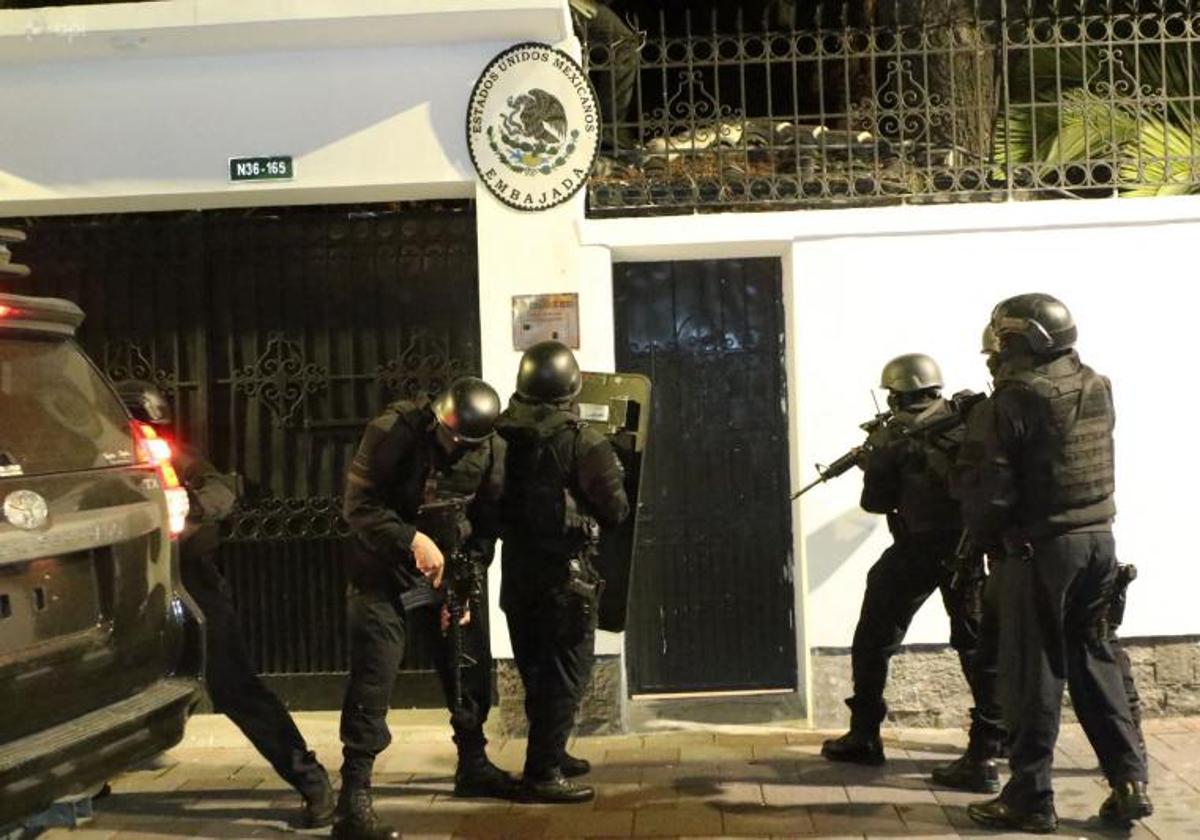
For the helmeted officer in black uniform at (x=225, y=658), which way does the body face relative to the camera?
to the viewer's left

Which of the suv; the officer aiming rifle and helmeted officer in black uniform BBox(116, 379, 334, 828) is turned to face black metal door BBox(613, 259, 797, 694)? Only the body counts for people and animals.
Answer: the officer aiming rifle

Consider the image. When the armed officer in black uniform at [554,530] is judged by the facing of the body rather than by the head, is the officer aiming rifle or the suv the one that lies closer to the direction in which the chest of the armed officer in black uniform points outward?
the officer aiming rifle

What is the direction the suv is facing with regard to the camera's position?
facing away from the viewer and to the left of the viewer

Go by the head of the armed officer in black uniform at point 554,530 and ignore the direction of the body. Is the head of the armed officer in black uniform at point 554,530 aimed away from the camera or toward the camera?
away from the camera

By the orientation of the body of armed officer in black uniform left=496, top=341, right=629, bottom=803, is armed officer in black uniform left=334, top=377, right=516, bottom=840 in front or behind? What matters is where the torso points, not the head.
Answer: behind

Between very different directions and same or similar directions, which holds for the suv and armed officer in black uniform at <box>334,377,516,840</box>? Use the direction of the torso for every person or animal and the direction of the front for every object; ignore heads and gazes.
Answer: very different directions

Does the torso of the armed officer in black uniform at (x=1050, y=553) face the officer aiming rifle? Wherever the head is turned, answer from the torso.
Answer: yes

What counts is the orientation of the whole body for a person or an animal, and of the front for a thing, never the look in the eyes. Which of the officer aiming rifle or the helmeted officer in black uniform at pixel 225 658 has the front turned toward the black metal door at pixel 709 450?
the officer aiming rifle
